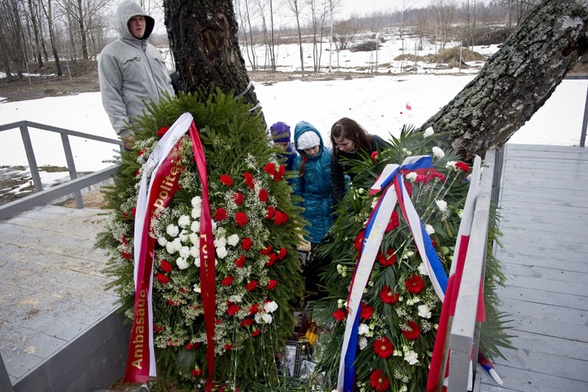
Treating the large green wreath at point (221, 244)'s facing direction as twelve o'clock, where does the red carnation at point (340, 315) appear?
The red carnation is roughly at 10 o'clock from the large green wreath.

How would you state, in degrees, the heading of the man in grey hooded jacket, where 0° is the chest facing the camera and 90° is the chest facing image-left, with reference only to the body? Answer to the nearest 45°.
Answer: approximately 315°

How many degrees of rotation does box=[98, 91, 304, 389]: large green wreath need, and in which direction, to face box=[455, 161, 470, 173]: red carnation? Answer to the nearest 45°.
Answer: approximately 90° to its left

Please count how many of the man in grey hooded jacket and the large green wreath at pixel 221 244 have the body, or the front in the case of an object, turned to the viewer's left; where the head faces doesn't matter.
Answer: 0

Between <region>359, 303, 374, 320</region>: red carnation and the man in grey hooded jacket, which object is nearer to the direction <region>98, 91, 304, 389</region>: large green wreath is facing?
the red carnation

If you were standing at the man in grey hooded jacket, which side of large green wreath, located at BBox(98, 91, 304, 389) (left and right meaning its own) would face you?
back

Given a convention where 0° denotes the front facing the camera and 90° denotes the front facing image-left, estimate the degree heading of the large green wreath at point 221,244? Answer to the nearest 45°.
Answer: approximately 0°

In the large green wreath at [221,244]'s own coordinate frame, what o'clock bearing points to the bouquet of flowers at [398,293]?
The bouquet of flowers is roughly at 10 o'clock from the large green wreath.

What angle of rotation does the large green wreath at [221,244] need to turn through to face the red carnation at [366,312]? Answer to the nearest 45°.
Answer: approximately 45° to its left

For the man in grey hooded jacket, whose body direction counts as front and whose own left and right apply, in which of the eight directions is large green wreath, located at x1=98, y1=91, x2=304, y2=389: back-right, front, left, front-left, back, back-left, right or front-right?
front-right

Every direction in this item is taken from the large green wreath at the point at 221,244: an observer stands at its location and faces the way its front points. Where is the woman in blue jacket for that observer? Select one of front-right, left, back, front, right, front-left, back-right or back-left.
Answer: back-left
